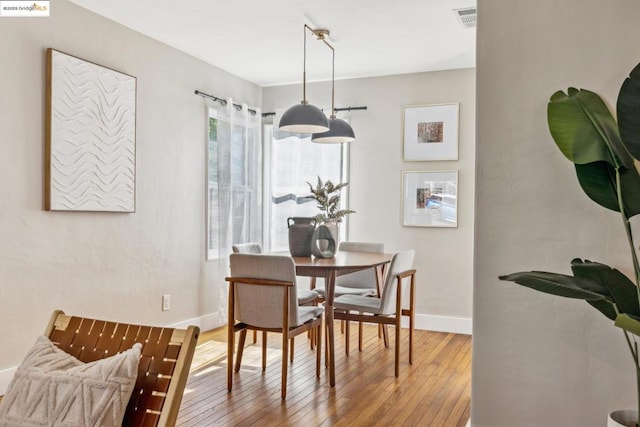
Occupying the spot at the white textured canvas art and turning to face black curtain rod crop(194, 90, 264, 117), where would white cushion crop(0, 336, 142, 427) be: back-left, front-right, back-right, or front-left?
back-right

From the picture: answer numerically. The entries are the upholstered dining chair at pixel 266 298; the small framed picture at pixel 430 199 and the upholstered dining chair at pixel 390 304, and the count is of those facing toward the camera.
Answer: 1

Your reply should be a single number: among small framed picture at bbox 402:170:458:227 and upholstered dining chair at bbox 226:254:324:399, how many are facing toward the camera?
1

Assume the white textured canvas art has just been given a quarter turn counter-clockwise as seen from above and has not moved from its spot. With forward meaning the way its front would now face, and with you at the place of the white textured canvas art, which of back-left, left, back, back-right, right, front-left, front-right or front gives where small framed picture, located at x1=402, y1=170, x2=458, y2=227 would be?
front-right

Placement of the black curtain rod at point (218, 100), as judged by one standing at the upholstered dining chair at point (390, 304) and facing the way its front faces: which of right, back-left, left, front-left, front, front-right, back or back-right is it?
front-right

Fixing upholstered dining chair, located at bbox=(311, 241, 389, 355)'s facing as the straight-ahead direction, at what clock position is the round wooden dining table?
The round wooden dining table is roughly at 11 o'clock from the upholstered dining chair.

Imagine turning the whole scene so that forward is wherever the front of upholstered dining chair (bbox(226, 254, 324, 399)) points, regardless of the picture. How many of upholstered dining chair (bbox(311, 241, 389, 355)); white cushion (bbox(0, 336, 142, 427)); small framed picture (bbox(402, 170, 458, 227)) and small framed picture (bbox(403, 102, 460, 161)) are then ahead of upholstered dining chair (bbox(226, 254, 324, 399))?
3

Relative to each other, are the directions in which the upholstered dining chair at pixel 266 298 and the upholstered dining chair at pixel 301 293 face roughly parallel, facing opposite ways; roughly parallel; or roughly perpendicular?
roughly perpendicular

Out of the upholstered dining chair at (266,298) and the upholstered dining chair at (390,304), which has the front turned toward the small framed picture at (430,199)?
the upholstered dining chair at (266,298)

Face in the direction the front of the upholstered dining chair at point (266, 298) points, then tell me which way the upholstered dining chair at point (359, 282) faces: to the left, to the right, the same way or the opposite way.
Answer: the opposite way

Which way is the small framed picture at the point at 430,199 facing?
toward the camera

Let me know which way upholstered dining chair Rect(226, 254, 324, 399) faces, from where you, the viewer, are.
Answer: facing away from the viewer and to the right of the viewer

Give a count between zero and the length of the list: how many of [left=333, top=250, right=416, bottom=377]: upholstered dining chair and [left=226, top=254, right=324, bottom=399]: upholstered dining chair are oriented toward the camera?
0

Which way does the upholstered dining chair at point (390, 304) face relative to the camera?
to the viewer's left
